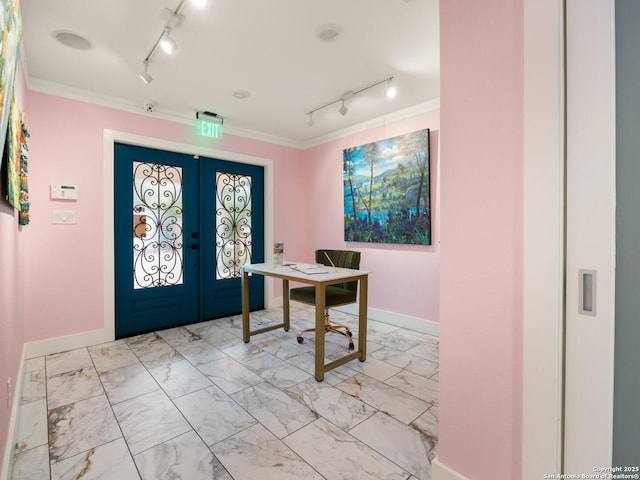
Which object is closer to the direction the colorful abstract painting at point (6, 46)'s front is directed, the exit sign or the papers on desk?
the papers on desk

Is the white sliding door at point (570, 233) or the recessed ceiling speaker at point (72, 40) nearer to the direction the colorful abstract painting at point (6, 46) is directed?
the white sliding door

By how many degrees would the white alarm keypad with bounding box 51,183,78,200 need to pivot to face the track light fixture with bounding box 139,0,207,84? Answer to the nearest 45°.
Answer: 0° — it already faces it

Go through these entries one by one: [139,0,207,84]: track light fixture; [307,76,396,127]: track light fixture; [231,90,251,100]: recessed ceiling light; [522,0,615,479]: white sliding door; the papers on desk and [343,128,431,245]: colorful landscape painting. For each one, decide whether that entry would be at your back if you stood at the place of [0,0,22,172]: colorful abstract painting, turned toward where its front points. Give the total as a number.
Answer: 0

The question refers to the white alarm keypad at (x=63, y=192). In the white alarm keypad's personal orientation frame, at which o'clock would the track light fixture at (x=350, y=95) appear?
The track light fixture is roughly at 10 o'clock from the white alarm keypad.

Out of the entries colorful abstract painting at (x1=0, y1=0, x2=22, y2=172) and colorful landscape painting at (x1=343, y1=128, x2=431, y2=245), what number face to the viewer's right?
1

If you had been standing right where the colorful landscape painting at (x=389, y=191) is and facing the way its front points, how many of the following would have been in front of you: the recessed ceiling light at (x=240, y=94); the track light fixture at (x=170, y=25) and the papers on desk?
3

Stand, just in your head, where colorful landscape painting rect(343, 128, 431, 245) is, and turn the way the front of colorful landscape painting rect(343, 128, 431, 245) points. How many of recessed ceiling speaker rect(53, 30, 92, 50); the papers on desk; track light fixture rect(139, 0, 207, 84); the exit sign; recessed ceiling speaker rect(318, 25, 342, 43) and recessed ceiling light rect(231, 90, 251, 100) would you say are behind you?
0

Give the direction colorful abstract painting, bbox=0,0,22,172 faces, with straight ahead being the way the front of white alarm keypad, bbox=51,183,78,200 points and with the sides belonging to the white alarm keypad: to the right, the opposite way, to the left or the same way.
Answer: to the left

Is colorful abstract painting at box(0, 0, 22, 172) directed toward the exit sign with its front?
no

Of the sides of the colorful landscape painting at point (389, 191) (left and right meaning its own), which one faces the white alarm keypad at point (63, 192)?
front

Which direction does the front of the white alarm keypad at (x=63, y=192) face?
toward the camera

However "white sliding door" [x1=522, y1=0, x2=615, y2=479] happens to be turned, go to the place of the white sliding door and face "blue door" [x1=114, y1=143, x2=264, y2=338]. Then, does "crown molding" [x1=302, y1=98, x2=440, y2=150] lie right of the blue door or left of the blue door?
right

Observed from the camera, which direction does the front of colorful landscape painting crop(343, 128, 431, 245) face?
facing the viewer and to the left of the viewer

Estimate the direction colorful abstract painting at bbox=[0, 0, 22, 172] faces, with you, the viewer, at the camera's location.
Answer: facing to the right of the viewer

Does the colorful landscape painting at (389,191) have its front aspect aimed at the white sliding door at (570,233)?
no

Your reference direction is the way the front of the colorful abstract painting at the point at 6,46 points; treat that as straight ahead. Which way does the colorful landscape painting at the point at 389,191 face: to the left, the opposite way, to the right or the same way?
the opposite way
